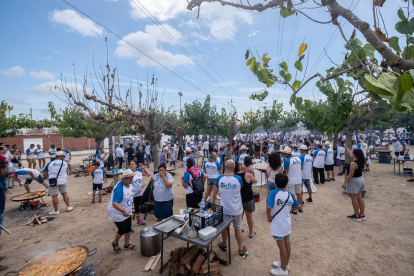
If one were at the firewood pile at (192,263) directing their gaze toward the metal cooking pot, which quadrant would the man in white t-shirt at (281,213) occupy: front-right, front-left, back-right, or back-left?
back-right

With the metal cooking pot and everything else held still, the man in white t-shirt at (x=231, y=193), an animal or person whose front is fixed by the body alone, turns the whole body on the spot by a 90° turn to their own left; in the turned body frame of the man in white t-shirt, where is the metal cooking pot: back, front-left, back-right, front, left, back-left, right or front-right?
front

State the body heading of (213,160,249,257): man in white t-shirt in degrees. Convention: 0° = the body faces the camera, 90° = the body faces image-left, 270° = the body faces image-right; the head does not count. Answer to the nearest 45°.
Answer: approximately 180°

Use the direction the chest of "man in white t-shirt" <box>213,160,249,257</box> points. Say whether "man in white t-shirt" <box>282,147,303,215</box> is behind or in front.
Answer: in front

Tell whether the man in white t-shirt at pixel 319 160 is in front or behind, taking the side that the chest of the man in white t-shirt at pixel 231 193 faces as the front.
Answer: in front
